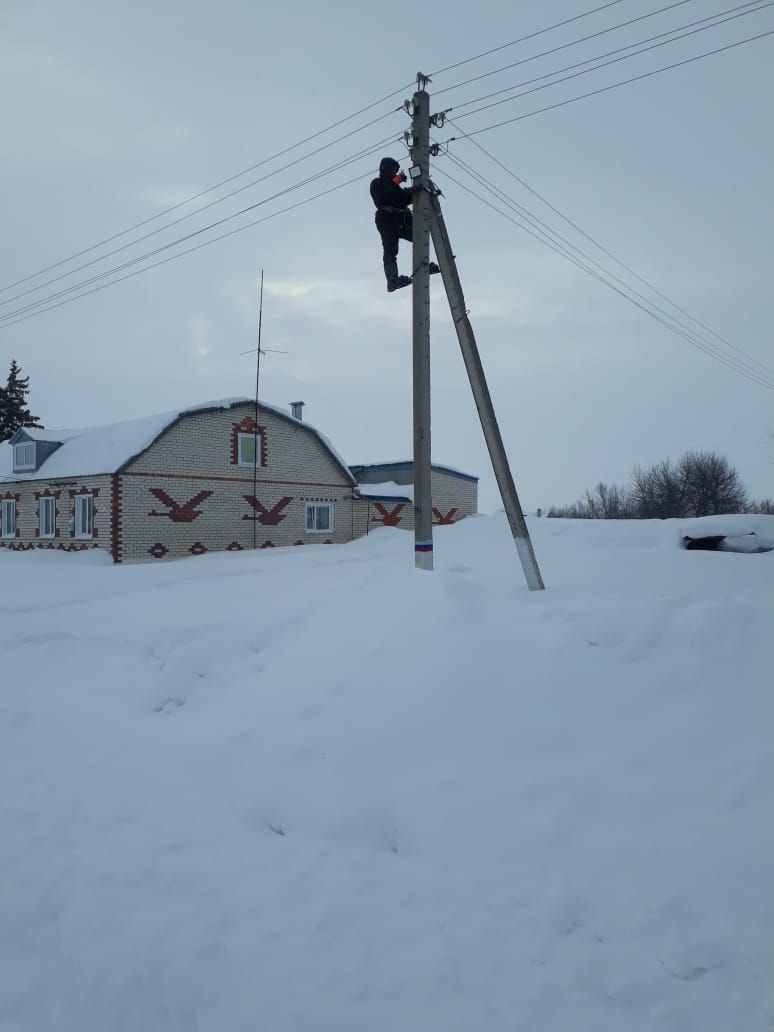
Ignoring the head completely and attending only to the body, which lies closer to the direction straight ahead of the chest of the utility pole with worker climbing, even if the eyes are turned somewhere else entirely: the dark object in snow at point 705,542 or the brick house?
the dark object in snow

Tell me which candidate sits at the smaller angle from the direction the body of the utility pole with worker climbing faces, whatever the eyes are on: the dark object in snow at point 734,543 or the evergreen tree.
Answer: the dark object in snow

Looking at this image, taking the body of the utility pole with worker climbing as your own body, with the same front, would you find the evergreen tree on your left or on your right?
on your left
